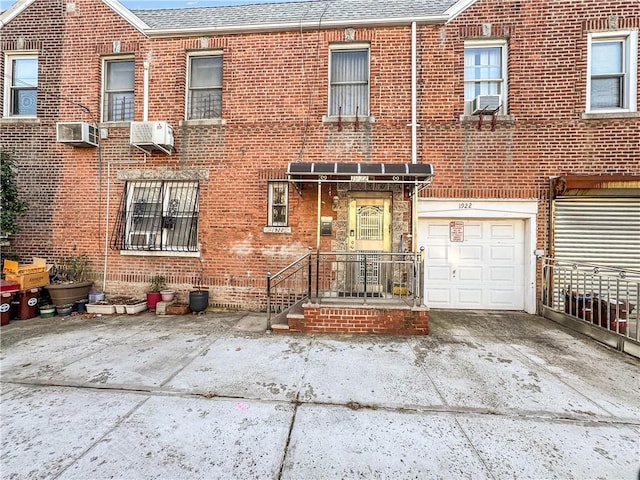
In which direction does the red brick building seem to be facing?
toward the camera

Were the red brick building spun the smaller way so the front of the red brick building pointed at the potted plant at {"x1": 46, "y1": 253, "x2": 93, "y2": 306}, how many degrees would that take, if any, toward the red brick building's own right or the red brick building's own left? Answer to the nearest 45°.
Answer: approximately 90° to the red brick building's own right

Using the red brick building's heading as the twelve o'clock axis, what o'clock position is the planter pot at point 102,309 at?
The planter pot is roughly at 3 o'clock from the red brick building.

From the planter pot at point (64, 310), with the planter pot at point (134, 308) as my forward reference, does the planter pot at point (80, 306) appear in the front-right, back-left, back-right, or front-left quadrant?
front-left

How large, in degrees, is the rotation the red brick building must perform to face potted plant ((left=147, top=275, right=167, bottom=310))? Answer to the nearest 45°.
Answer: approximately 90° to its right

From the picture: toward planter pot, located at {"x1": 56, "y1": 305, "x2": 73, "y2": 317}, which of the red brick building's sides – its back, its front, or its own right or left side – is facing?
right
